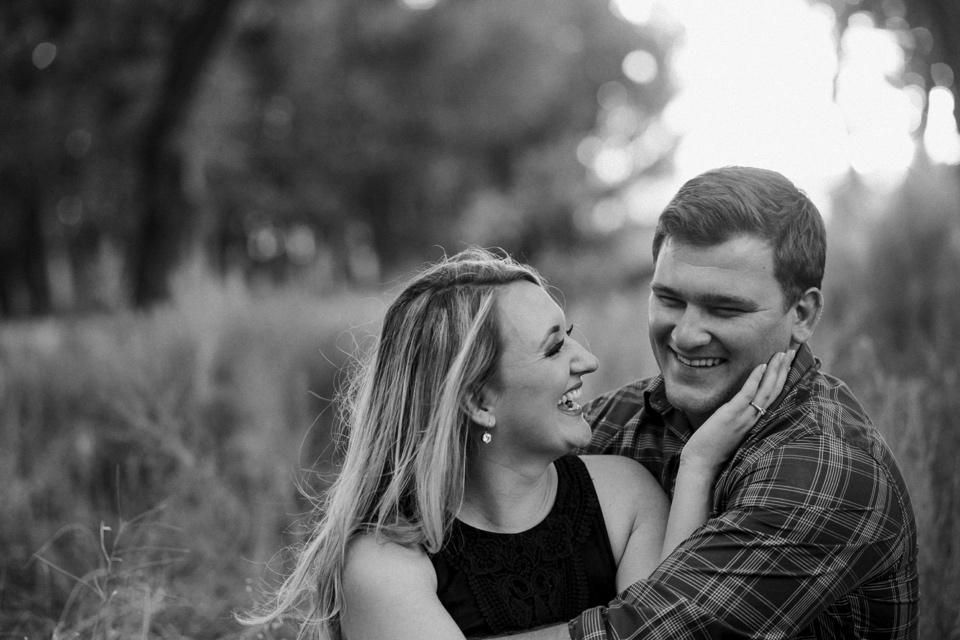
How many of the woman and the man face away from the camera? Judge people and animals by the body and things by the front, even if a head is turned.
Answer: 0

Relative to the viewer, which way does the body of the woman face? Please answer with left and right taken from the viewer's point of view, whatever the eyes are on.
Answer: facing the viewer and to the right of the viewer

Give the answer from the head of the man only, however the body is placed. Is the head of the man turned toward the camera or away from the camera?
toward the camera

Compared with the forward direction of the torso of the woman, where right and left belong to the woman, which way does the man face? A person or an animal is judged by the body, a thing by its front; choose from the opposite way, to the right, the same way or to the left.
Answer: to the right

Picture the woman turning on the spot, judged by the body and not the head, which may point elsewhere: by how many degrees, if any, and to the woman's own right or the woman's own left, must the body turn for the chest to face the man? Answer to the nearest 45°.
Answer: approximately 45° to the woman's own left

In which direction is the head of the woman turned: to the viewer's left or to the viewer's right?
to the viewer's right

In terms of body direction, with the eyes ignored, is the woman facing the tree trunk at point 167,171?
no

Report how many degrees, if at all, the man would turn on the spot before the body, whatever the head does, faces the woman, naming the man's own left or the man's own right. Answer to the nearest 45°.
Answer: approximately 45° to the man's own right

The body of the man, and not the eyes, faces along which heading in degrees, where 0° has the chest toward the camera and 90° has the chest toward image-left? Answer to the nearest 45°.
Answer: approximately 45°

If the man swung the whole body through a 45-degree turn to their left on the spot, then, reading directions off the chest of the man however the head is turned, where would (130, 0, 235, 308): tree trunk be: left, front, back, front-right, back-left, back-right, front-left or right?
back-right
